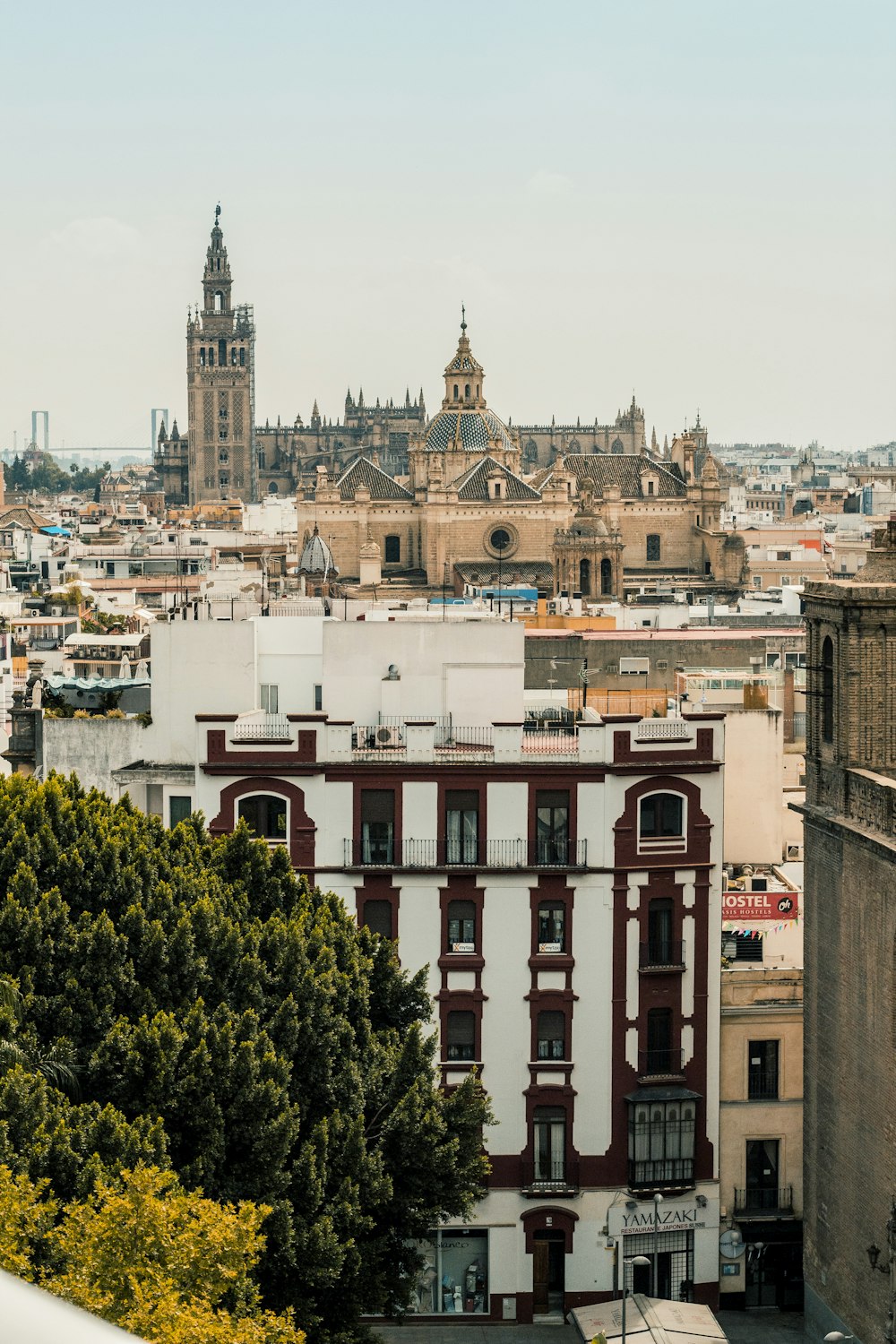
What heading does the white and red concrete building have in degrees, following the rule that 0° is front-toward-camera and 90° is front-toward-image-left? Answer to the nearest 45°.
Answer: approximately 0°

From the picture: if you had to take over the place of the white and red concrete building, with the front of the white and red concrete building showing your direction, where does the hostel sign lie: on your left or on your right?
on your left

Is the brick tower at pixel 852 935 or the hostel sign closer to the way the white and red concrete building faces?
the brick tower

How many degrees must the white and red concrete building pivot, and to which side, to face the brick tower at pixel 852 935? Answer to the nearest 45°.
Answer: approximately 45° to its left

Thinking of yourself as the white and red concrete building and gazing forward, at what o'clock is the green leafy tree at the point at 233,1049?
The green leafy tree is roughly at 1 o'clock from the white and red concrete building.

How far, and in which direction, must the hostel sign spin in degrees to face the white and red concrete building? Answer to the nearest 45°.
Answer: approximately 45° to its right

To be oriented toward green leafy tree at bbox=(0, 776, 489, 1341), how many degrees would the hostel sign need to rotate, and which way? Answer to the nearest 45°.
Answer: approximately 45° to its right

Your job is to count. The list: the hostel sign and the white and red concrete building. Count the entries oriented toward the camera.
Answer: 2

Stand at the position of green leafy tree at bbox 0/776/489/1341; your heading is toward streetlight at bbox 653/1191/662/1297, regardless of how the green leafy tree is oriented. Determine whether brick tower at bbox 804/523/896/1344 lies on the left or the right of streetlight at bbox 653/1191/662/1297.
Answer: right

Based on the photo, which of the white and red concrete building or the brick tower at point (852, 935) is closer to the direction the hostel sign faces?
the brick tower
